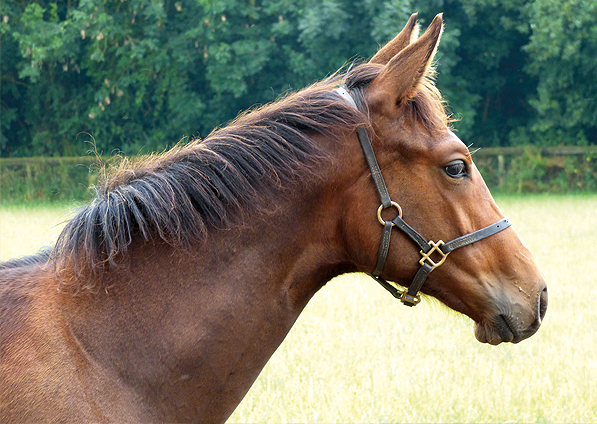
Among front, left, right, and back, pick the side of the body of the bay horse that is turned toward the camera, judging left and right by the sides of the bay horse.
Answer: right

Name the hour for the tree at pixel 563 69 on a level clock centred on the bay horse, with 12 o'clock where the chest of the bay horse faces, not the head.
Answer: The tree is roughly at 10 o'clock from the bay horse.
